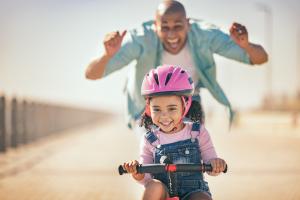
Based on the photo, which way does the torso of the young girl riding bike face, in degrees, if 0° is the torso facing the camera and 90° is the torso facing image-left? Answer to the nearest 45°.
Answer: approximately 0°

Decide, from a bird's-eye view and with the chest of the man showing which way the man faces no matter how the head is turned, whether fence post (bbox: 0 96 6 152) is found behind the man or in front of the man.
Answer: behind

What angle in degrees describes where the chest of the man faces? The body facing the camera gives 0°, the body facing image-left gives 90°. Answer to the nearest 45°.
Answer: approximately 0°

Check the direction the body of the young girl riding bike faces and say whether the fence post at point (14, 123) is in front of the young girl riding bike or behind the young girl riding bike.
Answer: behind

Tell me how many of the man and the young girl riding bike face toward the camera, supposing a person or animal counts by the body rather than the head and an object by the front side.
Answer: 2
